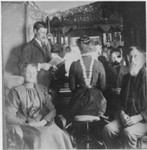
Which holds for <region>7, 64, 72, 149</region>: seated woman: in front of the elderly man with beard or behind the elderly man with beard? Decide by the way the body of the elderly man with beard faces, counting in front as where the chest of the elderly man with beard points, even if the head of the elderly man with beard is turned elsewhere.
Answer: in front

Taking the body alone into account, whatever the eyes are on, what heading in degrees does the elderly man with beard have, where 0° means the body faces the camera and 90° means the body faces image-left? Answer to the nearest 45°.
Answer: approximately 45°

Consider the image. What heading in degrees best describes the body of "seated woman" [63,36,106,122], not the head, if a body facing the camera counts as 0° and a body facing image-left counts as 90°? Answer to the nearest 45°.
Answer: approximately 180°

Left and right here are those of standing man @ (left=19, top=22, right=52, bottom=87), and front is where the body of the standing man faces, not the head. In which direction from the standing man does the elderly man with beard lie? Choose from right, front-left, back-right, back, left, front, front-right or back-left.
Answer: front-left

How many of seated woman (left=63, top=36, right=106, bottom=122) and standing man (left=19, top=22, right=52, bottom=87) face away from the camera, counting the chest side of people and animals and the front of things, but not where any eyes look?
1

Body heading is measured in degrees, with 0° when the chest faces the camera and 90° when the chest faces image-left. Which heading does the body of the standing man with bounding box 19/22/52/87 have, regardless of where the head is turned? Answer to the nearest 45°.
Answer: approximately 315°
